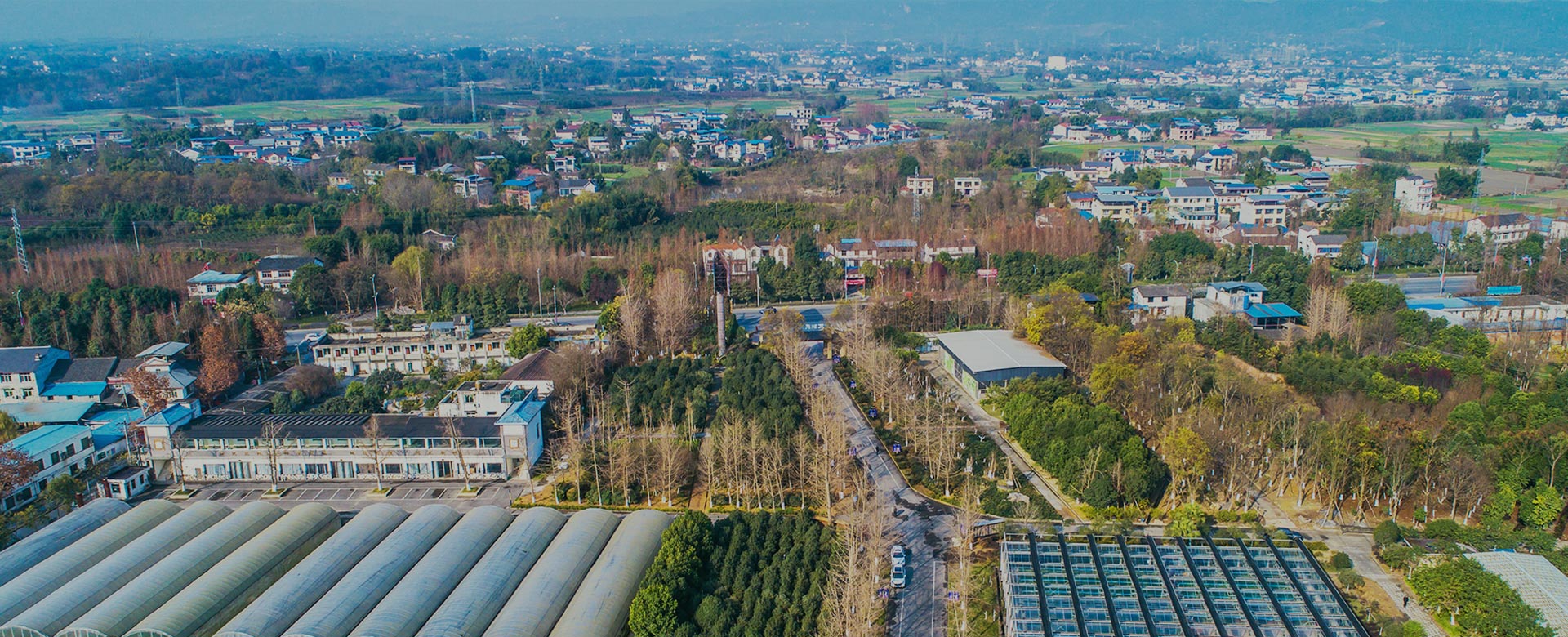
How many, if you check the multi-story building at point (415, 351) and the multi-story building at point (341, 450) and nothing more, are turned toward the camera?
2

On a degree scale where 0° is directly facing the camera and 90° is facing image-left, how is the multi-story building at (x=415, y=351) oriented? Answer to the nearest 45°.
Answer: approximately 0°

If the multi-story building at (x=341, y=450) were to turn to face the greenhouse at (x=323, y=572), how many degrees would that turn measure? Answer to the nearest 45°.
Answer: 0° — it already faces it

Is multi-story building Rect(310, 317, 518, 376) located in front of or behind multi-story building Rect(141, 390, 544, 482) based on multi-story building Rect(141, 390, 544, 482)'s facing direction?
behind

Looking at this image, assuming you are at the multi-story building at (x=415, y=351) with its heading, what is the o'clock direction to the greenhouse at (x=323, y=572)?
The greenhouse is roughly at 12 o'clock from the multi-story building.

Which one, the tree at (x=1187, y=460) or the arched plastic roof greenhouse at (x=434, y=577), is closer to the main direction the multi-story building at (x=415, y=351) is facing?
the arched plastic roof greenhouse

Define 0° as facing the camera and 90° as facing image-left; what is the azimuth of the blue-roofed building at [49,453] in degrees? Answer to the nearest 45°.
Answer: approximately 315°

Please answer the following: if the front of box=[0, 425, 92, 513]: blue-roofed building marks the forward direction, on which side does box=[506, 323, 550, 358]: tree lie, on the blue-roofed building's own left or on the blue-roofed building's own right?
on the blue-roofed building's own left

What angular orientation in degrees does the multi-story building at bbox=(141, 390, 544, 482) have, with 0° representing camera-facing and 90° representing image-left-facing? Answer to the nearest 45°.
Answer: approximately 0°

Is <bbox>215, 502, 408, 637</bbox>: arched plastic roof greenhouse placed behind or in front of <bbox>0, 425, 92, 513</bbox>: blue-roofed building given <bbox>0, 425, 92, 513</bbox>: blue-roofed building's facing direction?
in front

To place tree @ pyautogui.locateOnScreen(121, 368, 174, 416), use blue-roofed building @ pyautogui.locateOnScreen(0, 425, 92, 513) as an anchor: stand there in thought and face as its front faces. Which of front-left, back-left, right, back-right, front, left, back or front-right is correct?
left

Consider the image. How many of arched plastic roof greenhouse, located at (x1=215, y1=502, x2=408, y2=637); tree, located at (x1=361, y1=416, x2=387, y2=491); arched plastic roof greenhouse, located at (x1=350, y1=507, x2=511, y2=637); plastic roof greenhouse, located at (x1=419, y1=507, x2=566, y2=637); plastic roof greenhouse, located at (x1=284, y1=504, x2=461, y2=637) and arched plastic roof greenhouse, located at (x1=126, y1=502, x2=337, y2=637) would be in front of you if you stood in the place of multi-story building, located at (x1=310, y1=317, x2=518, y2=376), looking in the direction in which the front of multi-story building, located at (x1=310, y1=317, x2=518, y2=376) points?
6

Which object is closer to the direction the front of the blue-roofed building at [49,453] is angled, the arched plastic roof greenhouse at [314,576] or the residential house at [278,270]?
the arched plastic roof greenhouse

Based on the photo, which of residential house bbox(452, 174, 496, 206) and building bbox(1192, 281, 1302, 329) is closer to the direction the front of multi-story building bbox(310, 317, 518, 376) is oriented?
the building

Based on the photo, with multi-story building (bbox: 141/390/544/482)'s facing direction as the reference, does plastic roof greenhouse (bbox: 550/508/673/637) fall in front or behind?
in front

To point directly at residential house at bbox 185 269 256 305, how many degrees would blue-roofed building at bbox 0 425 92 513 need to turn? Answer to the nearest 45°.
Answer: approximately 135° to its left

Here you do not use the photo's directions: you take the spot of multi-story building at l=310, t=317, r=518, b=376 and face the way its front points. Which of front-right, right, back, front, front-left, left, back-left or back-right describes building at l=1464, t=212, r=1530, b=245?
left

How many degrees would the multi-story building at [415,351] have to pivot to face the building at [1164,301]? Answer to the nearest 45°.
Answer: approximately 90° to its left
